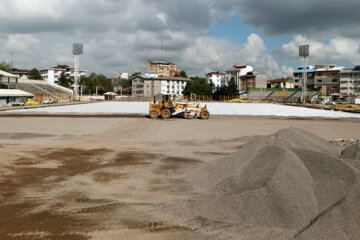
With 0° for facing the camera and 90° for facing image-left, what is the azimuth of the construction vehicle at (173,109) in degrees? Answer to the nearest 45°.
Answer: approximately 270°

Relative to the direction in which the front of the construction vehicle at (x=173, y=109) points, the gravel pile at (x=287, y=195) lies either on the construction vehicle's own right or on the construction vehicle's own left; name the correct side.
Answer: on the construction vehicle's own right

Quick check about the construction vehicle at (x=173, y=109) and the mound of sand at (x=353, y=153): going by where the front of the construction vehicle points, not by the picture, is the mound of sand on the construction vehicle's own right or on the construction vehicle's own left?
on the construction vehicle's own right

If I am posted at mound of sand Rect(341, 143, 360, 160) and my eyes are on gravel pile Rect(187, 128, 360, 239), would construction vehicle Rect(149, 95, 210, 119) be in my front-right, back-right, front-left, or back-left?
back-right
